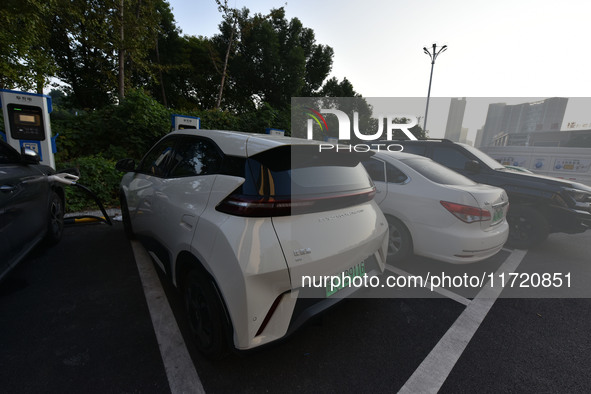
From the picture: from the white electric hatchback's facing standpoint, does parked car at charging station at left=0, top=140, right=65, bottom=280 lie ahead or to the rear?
ahead

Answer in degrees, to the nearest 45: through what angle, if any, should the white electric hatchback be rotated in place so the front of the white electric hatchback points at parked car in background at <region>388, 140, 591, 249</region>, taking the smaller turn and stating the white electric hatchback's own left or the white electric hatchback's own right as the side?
approximately 90° to the white electric hatchback's own right

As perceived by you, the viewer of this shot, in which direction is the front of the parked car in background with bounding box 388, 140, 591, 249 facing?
facing the viewer and to the right of the viewer

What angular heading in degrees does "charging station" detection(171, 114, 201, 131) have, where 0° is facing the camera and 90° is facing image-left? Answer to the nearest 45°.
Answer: approximately 315°

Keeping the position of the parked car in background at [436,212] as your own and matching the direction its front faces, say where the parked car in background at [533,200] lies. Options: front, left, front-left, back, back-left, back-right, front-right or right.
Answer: right

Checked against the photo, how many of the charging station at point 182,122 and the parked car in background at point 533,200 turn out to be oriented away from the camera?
0

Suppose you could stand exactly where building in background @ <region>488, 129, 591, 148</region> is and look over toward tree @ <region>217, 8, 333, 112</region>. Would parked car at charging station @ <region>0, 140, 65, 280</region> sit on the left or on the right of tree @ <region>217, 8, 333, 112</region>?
left

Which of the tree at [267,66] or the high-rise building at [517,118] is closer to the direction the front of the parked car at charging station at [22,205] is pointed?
the tree

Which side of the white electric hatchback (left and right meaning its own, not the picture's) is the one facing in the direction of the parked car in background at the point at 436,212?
right

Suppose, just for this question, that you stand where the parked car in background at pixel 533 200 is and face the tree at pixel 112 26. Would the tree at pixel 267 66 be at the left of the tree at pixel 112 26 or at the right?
right

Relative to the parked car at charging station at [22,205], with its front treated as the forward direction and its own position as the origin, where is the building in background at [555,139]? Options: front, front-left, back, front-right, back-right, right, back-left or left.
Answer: front-right

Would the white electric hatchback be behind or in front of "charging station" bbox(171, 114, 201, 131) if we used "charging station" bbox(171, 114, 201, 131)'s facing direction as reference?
in front

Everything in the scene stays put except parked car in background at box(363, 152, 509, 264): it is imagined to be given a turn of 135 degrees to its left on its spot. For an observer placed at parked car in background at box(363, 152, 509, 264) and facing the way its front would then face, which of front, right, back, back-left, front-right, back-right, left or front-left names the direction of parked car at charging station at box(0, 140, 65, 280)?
front-right

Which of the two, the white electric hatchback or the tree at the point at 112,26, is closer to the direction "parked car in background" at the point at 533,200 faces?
the white electric hatchback

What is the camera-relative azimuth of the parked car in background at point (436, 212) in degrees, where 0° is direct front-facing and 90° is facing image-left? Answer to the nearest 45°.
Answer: approximately 135°
